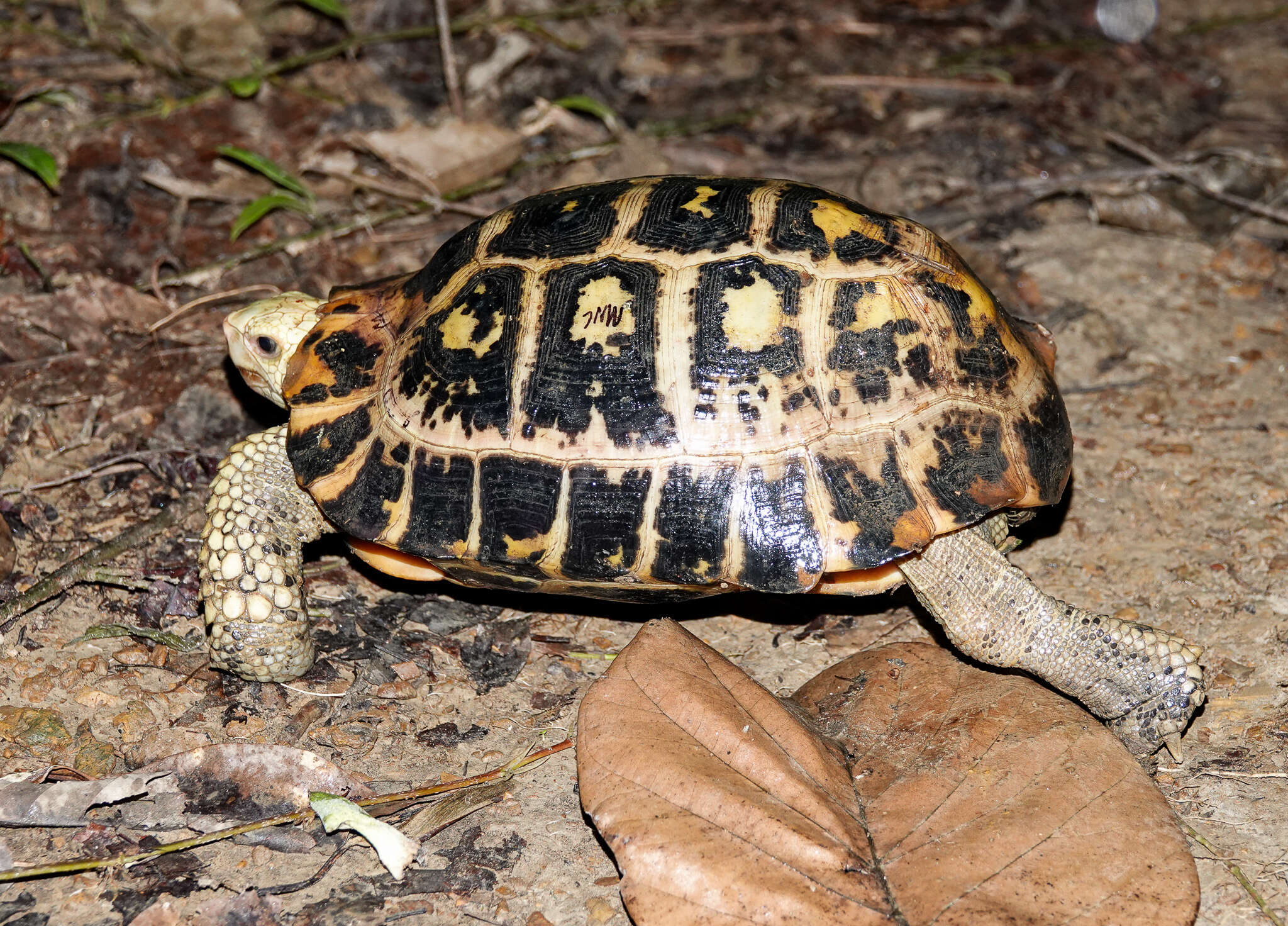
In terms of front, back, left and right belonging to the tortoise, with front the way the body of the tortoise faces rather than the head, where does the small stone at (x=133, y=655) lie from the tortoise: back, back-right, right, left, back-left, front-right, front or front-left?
front

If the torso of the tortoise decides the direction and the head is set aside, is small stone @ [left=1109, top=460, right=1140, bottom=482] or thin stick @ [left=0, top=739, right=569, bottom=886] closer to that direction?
the thin stick

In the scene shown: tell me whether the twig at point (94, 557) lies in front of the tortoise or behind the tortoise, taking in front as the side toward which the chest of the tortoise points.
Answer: in front

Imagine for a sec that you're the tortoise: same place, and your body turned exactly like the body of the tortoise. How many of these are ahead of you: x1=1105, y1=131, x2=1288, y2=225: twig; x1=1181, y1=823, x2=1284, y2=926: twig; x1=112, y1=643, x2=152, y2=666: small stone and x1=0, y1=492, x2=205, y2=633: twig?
2

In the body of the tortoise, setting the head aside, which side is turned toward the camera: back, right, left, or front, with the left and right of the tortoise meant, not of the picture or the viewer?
left

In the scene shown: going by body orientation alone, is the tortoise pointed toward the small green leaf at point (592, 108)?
no

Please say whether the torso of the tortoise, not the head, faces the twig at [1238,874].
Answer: no

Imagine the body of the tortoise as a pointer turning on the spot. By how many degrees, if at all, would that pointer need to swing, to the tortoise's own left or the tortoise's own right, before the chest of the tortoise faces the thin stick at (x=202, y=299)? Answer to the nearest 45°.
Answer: approximately 45° to the tortoise's own right

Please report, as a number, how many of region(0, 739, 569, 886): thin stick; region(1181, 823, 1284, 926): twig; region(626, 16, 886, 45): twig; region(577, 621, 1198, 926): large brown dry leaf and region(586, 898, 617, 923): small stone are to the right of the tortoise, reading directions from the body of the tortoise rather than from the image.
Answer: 1

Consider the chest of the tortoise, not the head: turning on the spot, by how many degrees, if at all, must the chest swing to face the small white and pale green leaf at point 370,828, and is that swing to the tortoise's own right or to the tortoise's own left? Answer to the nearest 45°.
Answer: approximately 45° to the tortoise's own left

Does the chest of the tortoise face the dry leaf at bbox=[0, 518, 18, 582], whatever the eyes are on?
yes

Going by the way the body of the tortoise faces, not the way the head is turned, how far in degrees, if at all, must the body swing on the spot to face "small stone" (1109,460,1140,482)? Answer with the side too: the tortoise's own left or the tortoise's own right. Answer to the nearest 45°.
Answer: approximately 135° to the tortoise's own right

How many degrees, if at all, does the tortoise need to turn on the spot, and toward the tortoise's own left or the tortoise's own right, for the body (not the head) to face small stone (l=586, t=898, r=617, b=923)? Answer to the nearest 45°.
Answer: approximately 90° to the tortoise's own left

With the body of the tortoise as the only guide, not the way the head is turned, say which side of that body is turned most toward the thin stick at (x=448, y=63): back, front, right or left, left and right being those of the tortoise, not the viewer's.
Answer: right

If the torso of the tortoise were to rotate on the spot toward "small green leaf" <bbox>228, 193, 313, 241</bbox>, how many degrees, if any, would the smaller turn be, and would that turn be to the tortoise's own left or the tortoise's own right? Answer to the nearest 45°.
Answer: approximately 45° to the tortoise's own right

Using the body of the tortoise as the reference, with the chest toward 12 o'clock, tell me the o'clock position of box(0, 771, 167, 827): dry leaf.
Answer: The dry leaf is roughly at 11 o'clock from the tortoise.

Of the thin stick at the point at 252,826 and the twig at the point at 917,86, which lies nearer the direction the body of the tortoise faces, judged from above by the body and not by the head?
the thin stick
